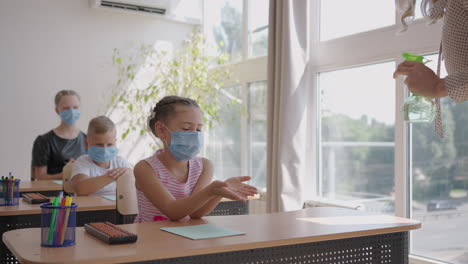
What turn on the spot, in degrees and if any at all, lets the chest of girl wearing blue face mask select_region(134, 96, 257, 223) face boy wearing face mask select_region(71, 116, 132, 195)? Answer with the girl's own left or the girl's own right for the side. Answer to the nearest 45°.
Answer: approximately 180°

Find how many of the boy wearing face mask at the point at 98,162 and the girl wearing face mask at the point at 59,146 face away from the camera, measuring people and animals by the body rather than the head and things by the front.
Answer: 0

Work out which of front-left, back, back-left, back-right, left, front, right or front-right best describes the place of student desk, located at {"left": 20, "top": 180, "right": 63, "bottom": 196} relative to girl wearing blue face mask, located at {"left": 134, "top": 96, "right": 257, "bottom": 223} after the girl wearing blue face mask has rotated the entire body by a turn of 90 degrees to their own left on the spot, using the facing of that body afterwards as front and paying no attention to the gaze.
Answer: left

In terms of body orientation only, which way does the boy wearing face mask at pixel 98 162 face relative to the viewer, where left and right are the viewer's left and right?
facing the viewer and to the right of the viewer

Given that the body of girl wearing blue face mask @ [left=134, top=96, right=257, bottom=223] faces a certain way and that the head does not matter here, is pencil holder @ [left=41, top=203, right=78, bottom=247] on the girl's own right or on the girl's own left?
on the girl's own right

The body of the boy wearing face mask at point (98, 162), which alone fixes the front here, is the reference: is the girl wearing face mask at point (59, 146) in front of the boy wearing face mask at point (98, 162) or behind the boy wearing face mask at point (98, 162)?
behind

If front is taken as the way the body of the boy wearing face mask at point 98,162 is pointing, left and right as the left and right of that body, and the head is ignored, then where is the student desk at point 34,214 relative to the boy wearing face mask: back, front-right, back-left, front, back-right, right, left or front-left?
right

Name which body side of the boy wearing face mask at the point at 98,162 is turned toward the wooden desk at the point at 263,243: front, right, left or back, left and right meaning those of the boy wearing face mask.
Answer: front

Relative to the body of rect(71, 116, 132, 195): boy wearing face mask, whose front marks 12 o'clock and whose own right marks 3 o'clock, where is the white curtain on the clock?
The white curtain is roughly at 10 o'clock from the boy wearing face mask.

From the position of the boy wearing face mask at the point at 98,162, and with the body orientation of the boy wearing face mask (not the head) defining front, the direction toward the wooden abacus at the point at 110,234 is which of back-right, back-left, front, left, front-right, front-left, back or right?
front-right

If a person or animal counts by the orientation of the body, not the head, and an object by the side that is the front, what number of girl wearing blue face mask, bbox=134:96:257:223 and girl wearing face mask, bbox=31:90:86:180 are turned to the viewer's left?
0

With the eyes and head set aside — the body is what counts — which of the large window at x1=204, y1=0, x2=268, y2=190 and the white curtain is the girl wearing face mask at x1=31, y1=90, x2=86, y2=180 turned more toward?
the white curtain
